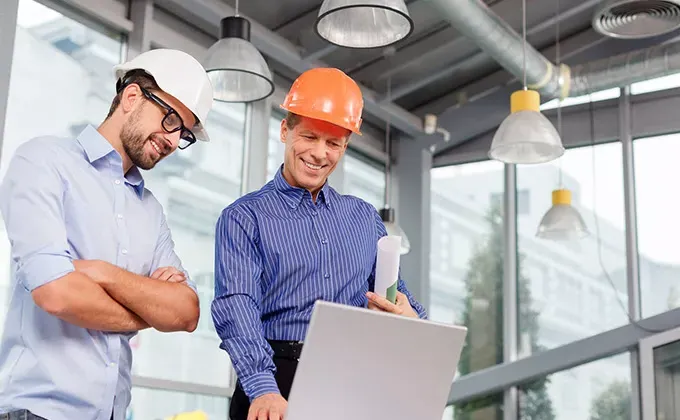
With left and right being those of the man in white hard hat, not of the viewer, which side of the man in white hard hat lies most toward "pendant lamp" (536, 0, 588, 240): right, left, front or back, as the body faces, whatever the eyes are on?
left

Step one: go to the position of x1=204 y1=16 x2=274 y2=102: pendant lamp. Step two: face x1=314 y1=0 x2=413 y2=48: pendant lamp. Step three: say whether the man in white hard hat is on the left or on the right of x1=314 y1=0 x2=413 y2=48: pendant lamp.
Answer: right

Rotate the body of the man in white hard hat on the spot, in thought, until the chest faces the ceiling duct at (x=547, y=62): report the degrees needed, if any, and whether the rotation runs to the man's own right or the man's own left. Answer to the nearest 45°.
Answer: approximately 90° to the man's own left

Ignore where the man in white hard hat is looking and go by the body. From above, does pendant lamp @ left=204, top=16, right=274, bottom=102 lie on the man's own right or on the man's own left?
on the man's own left

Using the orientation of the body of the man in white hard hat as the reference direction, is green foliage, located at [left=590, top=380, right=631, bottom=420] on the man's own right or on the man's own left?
on the man's own left

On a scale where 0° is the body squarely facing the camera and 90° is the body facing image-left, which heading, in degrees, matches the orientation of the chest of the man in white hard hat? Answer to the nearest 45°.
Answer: approximately 315°

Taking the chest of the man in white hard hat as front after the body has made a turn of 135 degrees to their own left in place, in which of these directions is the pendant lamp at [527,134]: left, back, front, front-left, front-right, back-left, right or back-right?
front-right

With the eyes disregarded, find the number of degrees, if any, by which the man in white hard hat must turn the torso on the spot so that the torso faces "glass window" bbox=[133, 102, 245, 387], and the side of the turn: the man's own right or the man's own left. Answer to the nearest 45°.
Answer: approximately 135° to the man's own left

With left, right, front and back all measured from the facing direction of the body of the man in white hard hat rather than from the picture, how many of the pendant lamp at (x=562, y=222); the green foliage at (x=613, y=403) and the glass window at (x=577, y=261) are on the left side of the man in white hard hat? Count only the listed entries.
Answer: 3

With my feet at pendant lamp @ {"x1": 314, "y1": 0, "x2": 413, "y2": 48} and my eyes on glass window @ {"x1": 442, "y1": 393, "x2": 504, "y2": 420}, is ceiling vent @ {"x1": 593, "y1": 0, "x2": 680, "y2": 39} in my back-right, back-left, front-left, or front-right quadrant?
front-right
